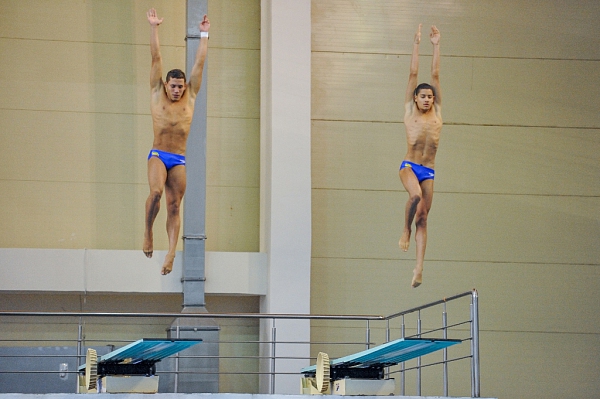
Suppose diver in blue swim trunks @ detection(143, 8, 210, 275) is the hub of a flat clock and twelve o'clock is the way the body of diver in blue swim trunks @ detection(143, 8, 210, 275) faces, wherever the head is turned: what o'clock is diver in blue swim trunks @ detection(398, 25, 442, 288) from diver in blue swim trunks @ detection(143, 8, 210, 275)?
diver in blue swim trunks @ detection(398, 25, 442, 288) is roughly at 9 o'clock from diver in blue swim trunks @ detection(143, 8, 210, 275).

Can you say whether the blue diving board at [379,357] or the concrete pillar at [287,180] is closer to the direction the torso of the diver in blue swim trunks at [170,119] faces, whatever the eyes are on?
the blue diving board

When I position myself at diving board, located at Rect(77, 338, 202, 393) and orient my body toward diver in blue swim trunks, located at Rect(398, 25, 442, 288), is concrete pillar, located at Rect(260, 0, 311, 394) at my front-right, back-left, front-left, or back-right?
front-left

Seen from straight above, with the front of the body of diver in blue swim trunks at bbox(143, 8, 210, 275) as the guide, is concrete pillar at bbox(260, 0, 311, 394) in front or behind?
behind

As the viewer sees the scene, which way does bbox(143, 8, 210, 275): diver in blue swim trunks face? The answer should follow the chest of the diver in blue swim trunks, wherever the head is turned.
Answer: toward the camera

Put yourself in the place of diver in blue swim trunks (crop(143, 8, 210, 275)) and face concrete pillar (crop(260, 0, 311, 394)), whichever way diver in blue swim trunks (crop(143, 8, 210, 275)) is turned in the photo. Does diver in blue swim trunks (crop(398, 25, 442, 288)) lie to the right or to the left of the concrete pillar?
right

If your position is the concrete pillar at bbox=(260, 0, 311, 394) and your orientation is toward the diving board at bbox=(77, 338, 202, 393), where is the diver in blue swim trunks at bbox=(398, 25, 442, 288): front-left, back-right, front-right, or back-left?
front-left
